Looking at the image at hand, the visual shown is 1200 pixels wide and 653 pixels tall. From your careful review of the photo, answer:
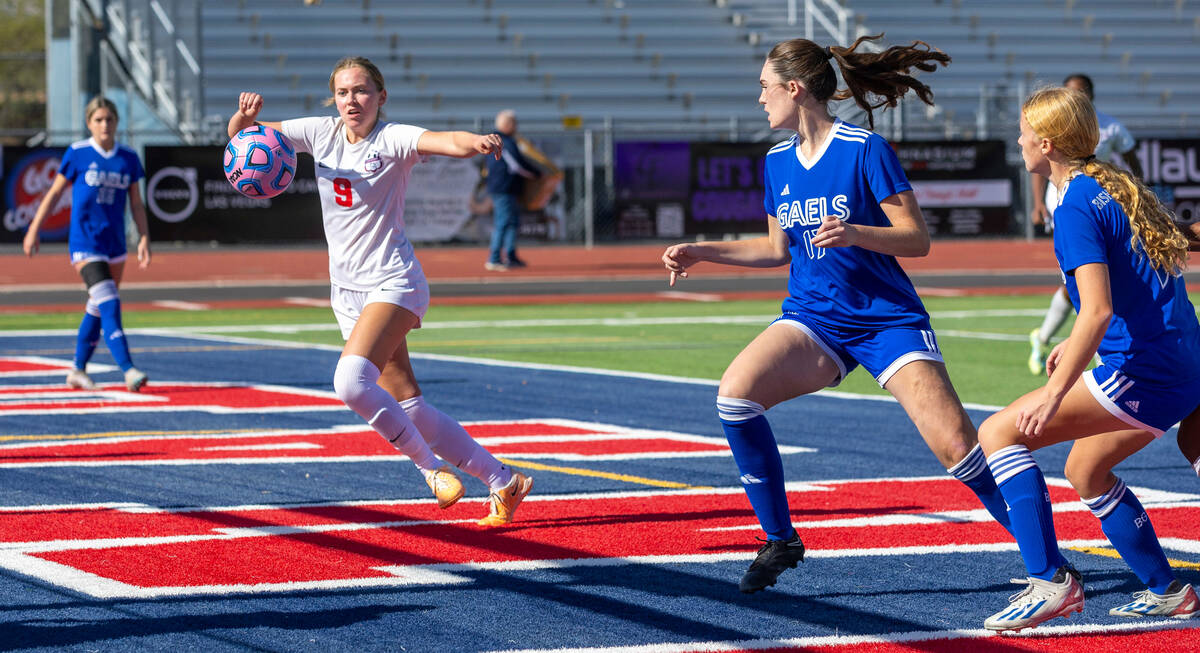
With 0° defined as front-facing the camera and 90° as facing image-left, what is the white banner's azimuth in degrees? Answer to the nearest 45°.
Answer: approximately 0°

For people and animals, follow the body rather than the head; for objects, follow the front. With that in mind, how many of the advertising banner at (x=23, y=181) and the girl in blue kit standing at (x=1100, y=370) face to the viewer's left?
1

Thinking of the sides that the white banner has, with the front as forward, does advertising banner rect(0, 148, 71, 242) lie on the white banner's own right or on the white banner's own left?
on the white banner's own right

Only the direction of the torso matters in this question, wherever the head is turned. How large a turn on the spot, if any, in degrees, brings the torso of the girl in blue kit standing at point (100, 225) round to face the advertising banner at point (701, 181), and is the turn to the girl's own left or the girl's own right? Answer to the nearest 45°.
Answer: approximately 135° to the girl's own left

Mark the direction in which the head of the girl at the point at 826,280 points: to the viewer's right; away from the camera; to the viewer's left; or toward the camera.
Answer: to the viewer's left

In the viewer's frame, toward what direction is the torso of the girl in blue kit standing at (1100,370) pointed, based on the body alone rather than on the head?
to the viewer's left

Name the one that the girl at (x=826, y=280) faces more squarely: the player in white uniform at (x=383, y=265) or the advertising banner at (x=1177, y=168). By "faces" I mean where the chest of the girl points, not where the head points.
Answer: the player in white uniform

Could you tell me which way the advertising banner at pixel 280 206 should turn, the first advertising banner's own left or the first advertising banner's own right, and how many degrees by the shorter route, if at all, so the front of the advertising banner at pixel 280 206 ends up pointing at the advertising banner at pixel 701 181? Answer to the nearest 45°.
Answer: approximately 90° to the first advertising banner's own left

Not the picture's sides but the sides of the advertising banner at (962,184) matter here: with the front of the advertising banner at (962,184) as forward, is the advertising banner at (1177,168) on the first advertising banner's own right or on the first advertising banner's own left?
on the first advertising banner's own left

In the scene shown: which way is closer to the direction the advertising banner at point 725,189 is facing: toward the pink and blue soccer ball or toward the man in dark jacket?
the pink and blue soccer ball

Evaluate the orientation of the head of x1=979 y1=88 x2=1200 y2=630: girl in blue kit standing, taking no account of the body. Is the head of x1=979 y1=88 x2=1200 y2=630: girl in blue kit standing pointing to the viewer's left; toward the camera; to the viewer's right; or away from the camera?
to the viewer's left
